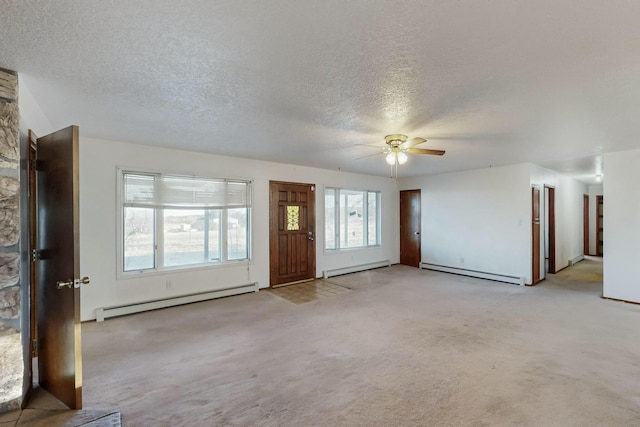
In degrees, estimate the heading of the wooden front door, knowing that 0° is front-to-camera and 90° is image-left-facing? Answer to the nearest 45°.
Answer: approximately 315°

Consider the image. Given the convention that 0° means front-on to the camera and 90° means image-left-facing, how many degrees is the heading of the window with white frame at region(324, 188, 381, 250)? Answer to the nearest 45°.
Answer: approximately 315°

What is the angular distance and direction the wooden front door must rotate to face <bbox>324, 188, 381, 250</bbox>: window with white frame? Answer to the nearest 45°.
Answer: approximately 90° to its left

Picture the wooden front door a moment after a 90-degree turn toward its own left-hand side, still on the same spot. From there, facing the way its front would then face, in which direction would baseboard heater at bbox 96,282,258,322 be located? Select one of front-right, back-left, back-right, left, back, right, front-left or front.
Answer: back

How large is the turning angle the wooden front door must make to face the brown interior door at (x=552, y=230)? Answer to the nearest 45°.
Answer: approximately 45° to its left

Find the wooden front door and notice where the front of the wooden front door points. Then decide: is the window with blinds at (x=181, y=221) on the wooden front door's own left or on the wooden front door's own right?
on the wooden front door's own right

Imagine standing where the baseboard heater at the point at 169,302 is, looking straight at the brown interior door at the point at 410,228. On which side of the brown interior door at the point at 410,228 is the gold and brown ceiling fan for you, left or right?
right

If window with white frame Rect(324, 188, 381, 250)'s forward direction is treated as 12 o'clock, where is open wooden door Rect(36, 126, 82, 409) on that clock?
The open wooden door is roughly at 2 o'clock from the window with white frame.

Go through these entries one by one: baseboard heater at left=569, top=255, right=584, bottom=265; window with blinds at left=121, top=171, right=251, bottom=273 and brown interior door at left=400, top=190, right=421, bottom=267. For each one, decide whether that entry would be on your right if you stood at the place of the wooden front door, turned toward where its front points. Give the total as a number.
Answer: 1

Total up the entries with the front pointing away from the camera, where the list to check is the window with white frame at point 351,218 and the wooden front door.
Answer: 0

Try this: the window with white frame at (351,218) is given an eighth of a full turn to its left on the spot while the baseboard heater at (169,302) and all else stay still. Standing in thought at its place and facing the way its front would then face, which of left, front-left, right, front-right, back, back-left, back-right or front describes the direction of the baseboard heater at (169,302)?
back-right

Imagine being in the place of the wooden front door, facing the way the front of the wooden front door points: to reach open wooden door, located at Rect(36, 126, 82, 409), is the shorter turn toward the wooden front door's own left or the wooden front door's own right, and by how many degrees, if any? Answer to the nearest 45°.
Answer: approximately 90° to the wooden front door's own right

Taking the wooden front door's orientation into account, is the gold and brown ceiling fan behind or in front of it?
in front

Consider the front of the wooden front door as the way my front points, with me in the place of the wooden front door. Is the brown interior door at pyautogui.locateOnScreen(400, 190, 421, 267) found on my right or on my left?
on my left
